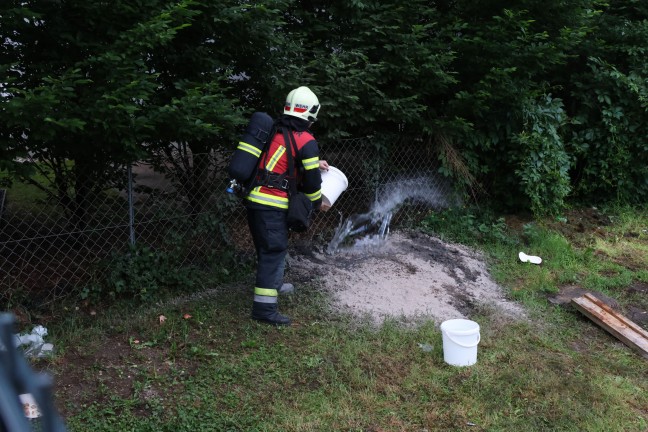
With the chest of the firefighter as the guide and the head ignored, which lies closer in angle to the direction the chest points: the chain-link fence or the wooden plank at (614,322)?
the wooden plank

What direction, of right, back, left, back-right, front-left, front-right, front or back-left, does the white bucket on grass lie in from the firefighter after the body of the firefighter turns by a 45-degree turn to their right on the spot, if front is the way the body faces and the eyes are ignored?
front

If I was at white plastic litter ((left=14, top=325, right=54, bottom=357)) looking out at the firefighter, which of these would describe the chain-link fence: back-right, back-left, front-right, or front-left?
front-left

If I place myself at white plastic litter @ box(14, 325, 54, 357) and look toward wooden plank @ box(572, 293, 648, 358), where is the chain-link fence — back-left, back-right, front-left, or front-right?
front-left

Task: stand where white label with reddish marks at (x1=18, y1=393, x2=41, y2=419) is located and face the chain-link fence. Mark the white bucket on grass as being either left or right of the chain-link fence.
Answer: right

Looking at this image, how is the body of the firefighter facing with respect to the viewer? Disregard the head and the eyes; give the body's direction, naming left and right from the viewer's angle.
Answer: facing to the right of the viewer

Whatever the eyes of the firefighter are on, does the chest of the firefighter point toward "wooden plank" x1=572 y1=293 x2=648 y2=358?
yes

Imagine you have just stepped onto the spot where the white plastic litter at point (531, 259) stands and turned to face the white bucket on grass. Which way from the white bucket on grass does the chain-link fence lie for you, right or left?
right

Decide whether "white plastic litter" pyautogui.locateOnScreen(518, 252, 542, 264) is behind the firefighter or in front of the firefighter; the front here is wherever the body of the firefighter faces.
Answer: in front

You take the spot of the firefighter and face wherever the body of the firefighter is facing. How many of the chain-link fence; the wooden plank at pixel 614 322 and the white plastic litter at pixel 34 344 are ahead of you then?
1
